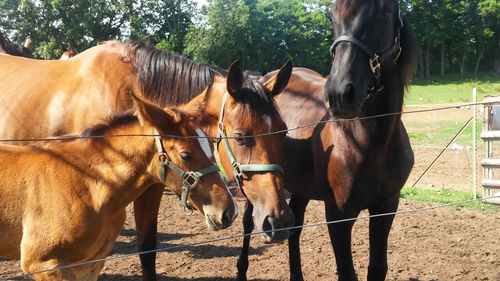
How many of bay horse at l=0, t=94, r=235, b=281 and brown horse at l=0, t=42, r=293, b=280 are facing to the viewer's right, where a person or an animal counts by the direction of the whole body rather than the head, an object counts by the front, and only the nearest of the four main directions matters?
2

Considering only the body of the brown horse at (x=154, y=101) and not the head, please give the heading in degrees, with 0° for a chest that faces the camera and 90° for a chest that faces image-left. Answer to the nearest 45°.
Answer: approximately 270°

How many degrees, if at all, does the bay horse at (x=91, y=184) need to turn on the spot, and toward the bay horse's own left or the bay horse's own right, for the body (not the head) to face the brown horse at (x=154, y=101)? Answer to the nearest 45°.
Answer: approximately 45° to the bay horse's own left

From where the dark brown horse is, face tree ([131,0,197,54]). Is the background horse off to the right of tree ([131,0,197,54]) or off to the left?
left

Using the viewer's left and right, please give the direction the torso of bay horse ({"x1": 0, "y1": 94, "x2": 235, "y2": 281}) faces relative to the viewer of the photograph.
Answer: facing to the right of the viewer

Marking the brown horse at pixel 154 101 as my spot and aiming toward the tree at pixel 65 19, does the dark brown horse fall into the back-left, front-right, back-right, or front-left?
back-right

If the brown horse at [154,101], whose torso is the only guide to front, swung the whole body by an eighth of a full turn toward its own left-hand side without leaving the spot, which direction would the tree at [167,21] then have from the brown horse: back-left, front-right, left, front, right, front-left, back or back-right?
front-left

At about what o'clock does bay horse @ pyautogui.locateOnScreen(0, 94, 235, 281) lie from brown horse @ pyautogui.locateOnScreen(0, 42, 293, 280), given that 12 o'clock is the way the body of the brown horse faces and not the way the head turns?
The bay horse is roughly at 4 o'clock from the brown horse.

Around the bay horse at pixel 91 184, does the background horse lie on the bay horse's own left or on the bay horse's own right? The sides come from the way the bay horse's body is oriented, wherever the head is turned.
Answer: on the bay horse's own left

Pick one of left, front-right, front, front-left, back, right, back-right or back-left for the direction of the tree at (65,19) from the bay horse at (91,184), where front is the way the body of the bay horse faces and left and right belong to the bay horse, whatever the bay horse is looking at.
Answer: left

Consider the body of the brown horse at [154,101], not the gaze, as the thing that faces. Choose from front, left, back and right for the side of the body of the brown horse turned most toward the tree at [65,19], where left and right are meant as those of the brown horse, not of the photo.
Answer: left
